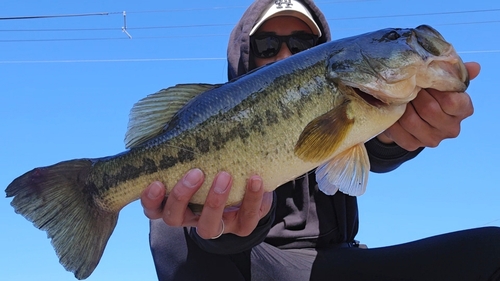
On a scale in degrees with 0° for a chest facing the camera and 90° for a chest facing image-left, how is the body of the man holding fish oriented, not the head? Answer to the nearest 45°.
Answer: approximately 0°

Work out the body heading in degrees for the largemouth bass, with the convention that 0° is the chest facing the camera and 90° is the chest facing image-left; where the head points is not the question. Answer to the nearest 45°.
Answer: approximately 270°
